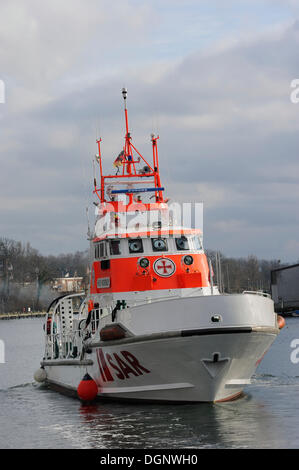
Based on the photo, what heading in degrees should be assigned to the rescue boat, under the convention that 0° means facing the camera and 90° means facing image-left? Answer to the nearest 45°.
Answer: approximately 315°
